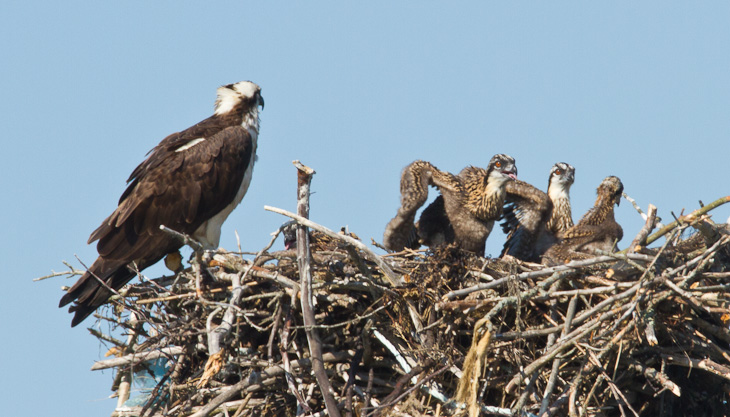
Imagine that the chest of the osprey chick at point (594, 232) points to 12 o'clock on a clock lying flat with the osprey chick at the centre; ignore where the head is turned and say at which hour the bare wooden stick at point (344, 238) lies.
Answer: The bare wooden stick is roughly at 6 o'clock from the osprey chick.

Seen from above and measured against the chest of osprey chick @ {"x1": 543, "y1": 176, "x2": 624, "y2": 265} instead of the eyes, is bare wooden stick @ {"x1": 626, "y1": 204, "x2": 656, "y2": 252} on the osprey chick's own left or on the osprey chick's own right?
on the osprey chick's own right

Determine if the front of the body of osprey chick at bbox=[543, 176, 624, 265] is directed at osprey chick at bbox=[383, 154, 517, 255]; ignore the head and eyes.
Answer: no
